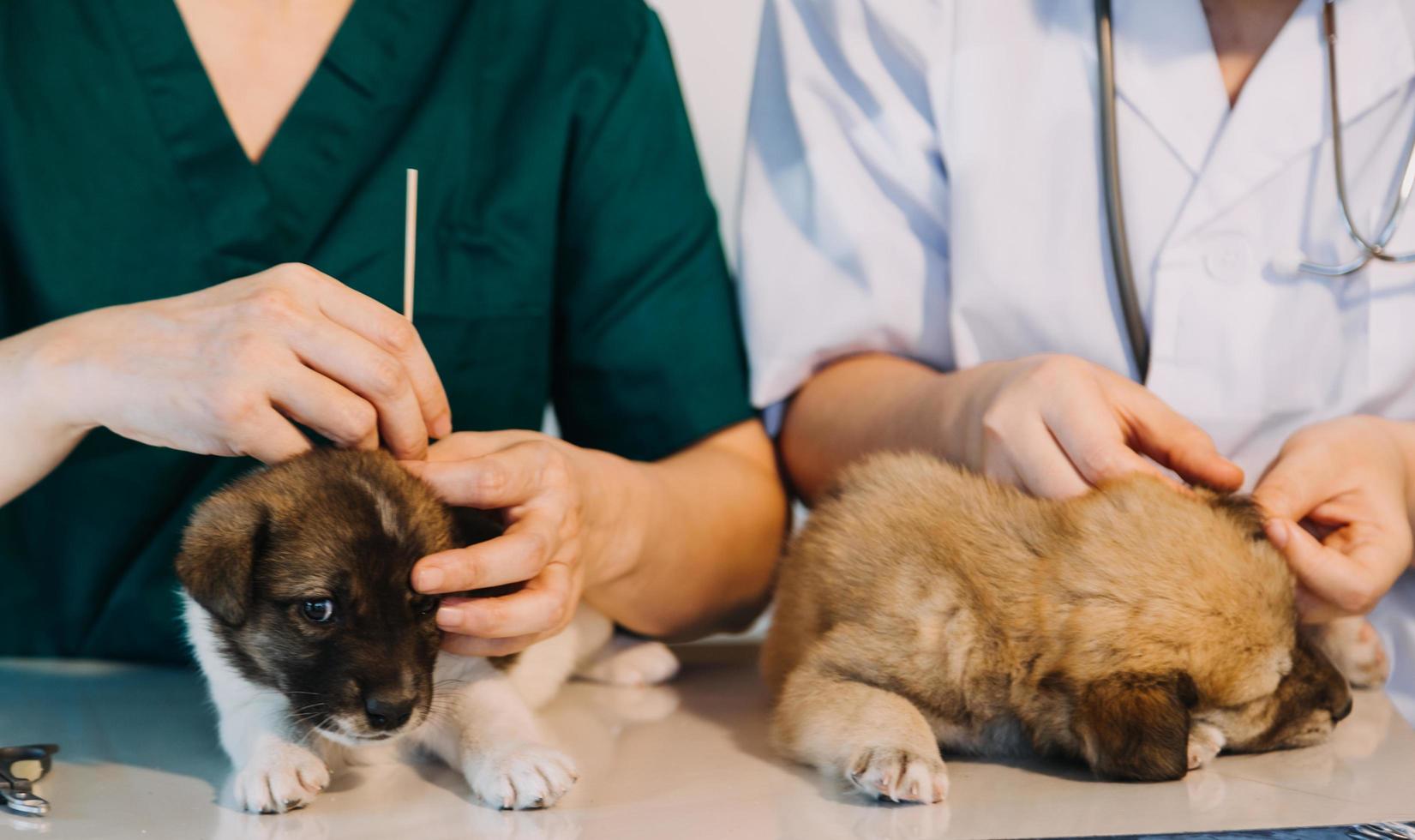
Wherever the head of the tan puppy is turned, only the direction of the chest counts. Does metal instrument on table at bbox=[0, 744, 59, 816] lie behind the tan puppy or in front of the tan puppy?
behind

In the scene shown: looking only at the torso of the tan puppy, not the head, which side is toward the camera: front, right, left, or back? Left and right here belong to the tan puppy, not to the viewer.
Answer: right

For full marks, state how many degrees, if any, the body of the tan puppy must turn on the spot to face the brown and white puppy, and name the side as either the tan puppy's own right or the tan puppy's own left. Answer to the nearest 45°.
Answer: approximately 180°
